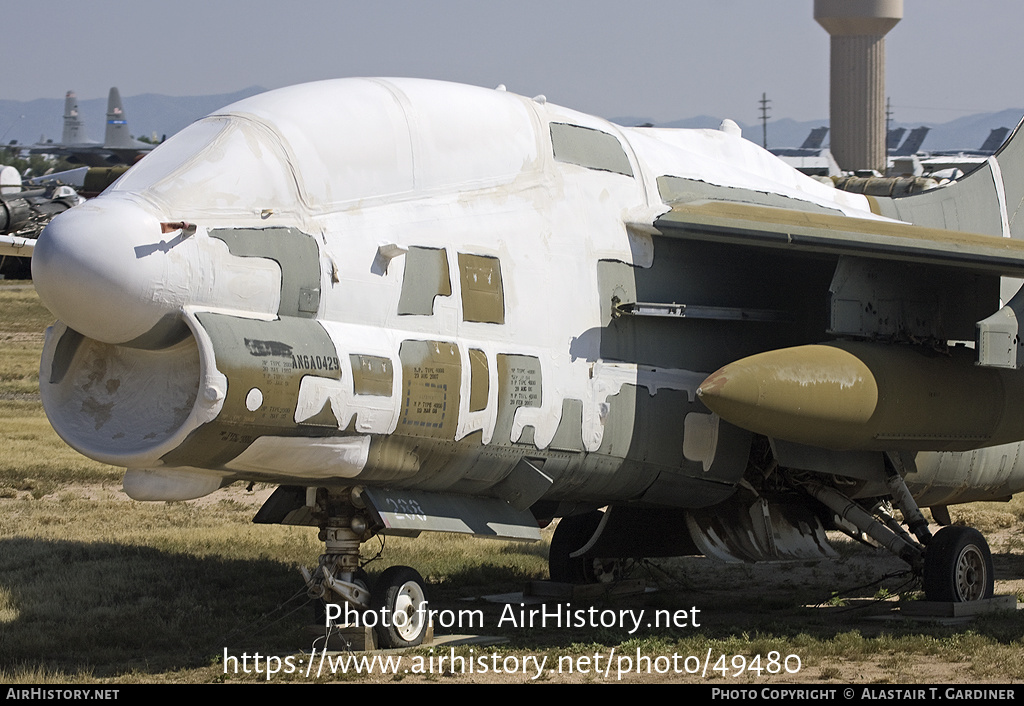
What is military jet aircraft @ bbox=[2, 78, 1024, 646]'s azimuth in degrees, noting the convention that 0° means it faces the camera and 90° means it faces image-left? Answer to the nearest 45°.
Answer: approximately 45°
